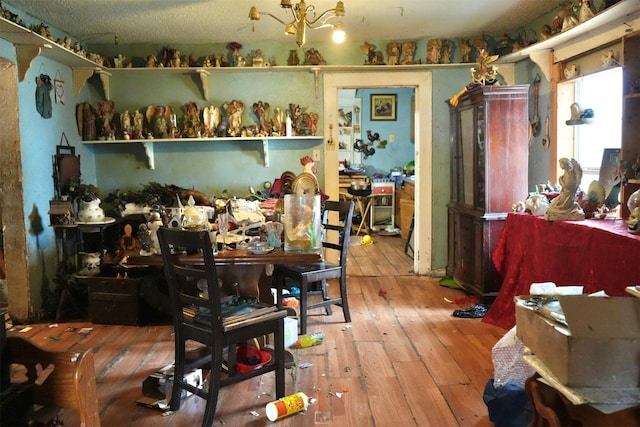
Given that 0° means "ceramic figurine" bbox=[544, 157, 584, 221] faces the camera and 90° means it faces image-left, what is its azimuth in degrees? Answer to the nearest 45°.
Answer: approximately 90°

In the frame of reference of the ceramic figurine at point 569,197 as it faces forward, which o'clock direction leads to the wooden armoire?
The wooden armoire is roughly at 2 o'clock from the ceramic figurine.

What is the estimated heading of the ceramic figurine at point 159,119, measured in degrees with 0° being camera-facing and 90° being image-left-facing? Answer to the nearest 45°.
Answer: approximately 0°

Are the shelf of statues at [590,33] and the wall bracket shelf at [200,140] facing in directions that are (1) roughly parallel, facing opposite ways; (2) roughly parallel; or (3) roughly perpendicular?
roughly perpendicular

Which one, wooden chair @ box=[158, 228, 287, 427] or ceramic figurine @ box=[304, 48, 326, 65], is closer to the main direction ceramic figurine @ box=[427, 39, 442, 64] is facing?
the wooden chair

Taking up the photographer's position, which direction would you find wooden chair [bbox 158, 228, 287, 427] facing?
facing away from the viewer and to the right of the viewer

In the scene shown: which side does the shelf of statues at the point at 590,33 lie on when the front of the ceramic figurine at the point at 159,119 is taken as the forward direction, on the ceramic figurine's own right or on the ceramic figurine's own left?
on the ceramic figurine's own left
